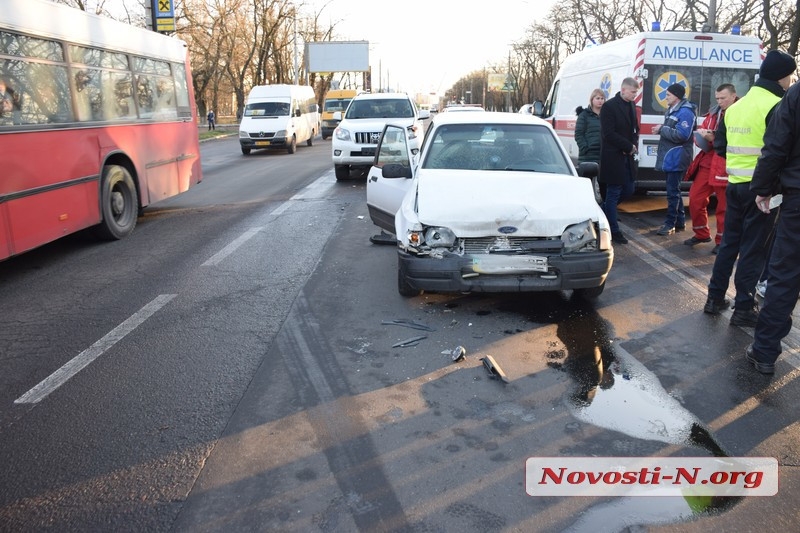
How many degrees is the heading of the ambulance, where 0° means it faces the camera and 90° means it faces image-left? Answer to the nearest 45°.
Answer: approximately 135°

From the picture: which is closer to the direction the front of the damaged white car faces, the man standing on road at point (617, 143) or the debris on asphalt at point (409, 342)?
the debris on asphalt

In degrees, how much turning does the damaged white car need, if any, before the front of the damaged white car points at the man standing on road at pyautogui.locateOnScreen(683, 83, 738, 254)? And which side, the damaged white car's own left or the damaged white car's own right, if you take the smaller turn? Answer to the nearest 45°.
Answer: approximately 135° to the damaged white car's own left

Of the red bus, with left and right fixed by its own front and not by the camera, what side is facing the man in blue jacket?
left

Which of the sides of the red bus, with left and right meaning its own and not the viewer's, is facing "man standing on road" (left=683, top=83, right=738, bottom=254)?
left

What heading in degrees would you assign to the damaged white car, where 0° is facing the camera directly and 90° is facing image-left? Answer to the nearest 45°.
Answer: approximately 0°

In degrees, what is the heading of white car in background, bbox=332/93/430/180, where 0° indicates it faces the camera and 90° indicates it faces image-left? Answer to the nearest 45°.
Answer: approximately 0°

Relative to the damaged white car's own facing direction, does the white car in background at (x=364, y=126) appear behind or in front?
behind
